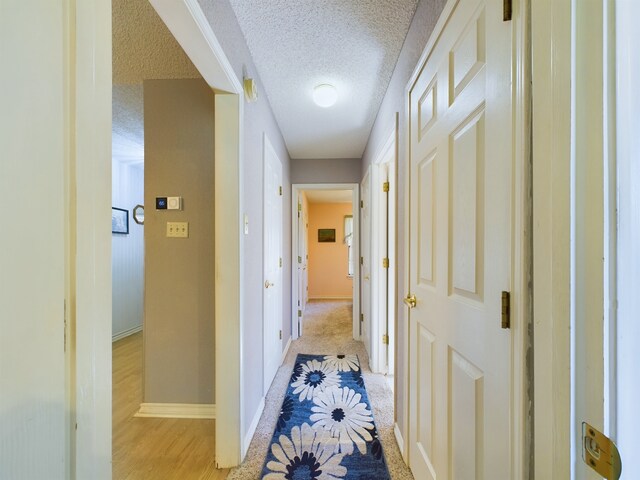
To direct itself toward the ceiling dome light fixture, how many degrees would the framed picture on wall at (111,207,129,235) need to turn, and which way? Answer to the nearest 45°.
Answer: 0° — it already faces it

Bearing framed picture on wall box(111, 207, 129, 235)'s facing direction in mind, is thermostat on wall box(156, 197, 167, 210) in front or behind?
in front

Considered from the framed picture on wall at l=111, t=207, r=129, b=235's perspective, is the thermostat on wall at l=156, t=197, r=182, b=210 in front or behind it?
in front

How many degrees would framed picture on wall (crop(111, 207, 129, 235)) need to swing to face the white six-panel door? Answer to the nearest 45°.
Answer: approximately 45° to its right

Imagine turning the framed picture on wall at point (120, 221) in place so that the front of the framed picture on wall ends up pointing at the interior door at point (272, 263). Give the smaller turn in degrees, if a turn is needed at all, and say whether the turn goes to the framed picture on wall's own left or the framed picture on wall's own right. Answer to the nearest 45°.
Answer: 0° — it already faces it

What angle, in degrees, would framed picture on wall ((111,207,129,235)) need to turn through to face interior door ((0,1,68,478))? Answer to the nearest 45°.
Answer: approximately 45° to its right

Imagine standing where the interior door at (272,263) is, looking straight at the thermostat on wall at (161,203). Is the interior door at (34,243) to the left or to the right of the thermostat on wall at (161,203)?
left

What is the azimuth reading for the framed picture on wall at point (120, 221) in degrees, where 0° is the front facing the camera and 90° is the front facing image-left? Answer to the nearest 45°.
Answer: approximately 315°
